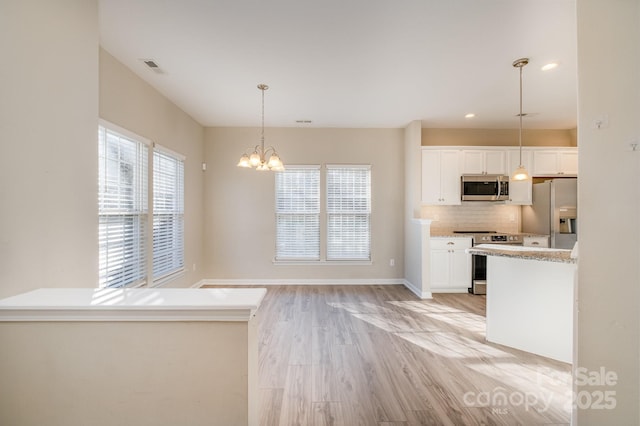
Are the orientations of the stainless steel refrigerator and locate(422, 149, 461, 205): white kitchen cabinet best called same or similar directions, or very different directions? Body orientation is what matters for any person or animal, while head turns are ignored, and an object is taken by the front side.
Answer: same or similar directions

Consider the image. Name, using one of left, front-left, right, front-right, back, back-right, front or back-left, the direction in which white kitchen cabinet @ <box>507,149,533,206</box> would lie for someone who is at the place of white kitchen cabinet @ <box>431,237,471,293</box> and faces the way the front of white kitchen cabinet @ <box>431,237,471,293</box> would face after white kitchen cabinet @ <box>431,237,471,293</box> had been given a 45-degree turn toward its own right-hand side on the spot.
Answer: back

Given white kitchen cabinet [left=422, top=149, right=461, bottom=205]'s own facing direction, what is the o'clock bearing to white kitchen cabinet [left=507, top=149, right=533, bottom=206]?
white kitchen cabinet [left=507, top=149, right=533, bottom=206] is roughly at 8 o'clock from white kitchen cabinet [left=422, top=149, right=461, bottom=205].

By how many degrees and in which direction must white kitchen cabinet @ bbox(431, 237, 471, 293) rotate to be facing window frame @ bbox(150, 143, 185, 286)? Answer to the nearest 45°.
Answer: approximately 45° to its right

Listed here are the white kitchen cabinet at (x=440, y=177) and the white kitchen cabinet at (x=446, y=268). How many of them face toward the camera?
2

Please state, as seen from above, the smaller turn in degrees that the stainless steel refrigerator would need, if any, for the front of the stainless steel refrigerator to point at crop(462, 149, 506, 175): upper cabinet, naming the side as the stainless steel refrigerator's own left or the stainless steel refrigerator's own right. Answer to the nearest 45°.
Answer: approximately 135° to the stainless steel refrigerator's own right

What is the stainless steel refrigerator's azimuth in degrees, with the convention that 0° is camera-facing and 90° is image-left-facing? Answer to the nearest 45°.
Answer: approximately 315°

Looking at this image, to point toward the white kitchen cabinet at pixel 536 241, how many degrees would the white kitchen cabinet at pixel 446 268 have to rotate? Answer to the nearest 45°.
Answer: approximately 90° to its left

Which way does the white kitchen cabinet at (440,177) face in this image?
toward the camera

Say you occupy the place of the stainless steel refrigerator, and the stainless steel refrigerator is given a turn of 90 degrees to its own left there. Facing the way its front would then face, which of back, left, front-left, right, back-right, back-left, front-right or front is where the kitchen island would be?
back-right

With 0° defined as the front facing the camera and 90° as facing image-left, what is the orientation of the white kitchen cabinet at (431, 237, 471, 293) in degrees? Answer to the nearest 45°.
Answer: approximately 0°

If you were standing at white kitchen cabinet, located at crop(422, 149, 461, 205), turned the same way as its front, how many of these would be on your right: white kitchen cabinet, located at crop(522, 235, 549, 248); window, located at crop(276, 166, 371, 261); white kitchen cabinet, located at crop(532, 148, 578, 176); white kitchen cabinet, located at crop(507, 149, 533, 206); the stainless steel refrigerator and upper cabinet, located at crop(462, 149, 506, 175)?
1

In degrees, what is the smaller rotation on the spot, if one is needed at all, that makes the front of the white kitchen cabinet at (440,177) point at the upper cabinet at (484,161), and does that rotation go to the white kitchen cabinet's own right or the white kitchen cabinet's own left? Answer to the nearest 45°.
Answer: approximately 135° to the white kitchen cabinet's own left

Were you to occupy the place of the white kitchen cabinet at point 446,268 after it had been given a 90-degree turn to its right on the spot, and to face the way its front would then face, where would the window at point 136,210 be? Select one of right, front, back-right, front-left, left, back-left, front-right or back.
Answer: front-left

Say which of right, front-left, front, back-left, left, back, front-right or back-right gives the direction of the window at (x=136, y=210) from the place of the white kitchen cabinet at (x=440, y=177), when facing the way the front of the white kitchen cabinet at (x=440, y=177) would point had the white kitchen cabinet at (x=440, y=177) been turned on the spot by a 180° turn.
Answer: back-left

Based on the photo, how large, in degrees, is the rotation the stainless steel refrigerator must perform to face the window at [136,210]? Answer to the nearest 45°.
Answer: approximately 90° to its right

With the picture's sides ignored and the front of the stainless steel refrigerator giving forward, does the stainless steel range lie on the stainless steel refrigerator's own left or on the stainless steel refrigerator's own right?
on the stainless steel refrigerator's own right
